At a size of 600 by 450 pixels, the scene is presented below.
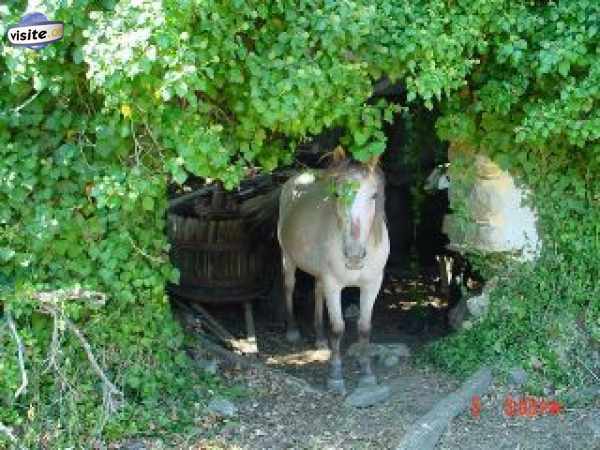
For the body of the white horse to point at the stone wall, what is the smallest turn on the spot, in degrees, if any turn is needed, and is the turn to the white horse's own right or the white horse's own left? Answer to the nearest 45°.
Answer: approximately 45° to the white horse's own left

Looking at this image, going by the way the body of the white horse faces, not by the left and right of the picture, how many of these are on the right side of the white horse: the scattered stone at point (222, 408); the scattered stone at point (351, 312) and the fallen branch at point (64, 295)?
2

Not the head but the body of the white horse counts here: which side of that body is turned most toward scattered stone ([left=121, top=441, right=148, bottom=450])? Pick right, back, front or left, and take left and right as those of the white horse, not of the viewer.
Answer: right

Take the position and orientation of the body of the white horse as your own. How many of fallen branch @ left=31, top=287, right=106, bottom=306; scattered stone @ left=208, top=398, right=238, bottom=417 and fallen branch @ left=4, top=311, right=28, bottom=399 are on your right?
3

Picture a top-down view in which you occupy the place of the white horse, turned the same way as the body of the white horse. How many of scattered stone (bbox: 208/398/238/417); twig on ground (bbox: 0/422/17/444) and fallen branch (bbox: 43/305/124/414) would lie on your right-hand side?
3

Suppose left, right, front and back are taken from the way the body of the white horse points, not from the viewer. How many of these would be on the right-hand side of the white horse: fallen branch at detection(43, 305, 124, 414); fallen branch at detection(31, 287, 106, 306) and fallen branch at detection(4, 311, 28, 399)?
3

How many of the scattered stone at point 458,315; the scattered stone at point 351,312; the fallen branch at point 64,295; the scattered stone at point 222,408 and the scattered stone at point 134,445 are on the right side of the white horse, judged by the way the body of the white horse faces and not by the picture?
3

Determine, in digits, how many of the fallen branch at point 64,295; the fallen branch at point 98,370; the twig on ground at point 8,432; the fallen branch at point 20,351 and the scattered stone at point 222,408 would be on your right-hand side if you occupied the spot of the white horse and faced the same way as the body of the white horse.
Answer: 5

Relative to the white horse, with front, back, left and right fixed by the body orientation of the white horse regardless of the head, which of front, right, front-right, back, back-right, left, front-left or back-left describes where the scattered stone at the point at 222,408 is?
right

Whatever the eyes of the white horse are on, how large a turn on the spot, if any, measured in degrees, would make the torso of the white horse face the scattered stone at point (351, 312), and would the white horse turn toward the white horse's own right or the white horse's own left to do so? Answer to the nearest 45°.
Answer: approximately 135° to the white horse's own left

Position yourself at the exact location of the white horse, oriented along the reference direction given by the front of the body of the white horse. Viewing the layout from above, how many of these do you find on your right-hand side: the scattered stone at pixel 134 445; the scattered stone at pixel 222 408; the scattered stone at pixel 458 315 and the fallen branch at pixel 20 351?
3

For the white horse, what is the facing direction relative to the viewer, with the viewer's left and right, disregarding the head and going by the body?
facing the viewer and to the right of the viewer

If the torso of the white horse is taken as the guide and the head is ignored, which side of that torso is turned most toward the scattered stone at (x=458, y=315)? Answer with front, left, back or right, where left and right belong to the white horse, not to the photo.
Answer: left

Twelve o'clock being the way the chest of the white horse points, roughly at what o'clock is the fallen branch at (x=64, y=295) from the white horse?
The fallen branch is roughly at 3 o'clock from the white horse.

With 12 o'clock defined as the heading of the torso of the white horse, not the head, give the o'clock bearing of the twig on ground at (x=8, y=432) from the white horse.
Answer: The twig on ground is roughly at 3 o'clock from the white horse.
